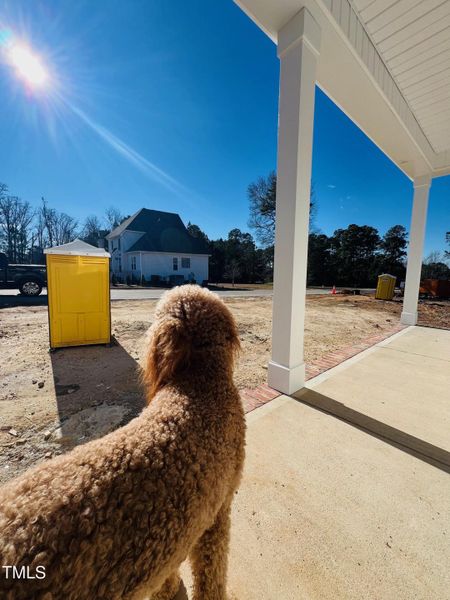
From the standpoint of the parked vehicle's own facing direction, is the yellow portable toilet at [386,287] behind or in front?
behind

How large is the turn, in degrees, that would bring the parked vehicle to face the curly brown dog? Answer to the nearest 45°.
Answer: approximately 90° to its left

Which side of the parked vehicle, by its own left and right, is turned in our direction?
left

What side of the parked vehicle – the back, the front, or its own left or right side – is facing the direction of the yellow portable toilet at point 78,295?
left

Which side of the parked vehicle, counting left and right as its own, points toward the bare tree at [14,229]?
right

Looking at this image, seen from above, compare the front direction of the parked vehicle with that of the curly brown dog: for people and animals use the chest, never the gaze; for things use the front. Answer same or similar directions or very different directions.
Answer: very different directions

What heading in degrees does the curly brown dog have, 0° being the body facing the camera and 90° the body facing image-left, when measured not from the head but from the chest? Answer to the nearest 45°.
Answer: approximately 225°
